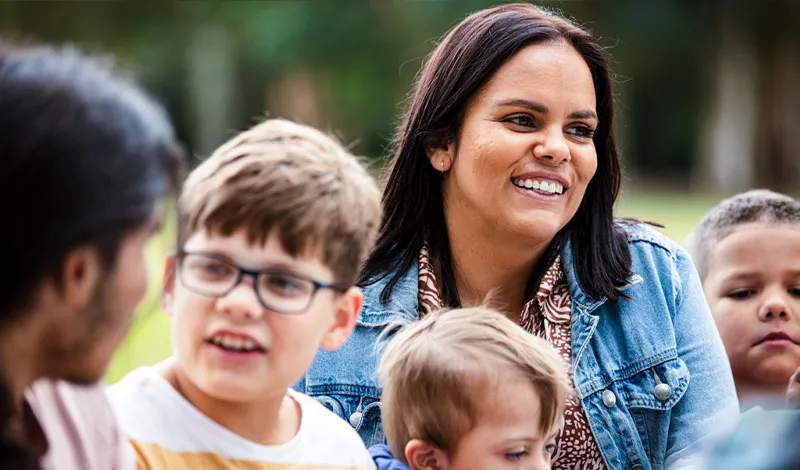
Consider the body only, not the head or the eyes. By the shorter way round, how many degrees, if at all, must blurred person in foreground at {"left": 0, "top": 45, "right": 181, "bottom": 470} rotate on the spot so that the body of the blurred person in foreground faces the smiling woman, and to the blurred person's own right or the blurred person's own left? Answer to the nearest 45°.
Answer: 0° — they already face them

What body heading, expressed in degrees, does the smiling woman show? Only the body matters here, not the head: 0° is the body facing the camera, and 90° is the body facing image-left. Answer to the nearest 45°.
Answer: approximately 0°

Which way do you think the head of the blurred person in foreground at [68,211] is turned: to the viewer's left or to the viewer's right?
to the viewer's right

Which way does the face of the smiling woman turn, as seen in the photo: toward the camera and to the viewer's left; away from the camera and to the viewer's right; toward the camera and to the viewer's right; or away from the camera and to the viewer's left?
toward the camera and to the viewer's right

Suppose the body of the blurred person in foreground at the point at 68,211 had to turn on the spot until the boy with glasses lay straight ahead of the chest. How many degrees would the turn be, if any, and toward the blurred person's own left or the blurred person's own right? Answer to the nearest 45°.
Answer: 0° — they already face them

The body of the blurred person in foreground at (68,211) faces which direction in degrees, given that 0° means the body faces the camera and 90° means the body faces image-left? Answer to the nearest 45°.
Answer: approximately 225°

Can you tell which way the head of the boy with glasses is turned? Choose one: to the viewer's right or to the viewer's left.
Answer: to the viewer's left

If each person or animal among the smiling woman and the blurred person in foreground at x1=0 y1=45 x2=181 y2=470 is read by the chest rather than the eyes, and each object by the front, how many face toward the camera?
1
